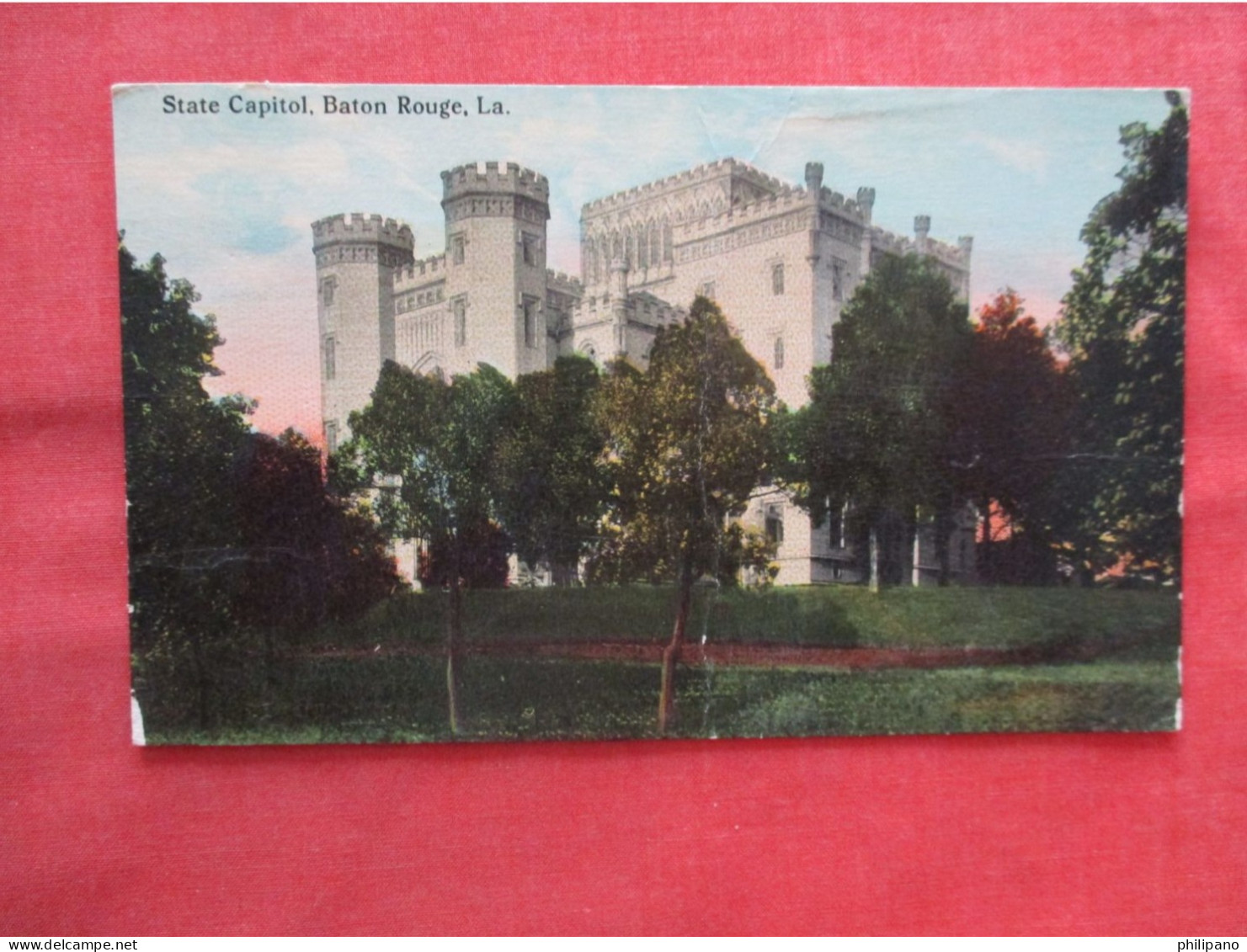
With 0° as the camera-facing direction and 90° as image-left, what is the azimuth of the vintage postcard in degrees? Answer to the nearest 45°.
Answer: approximately 0°
